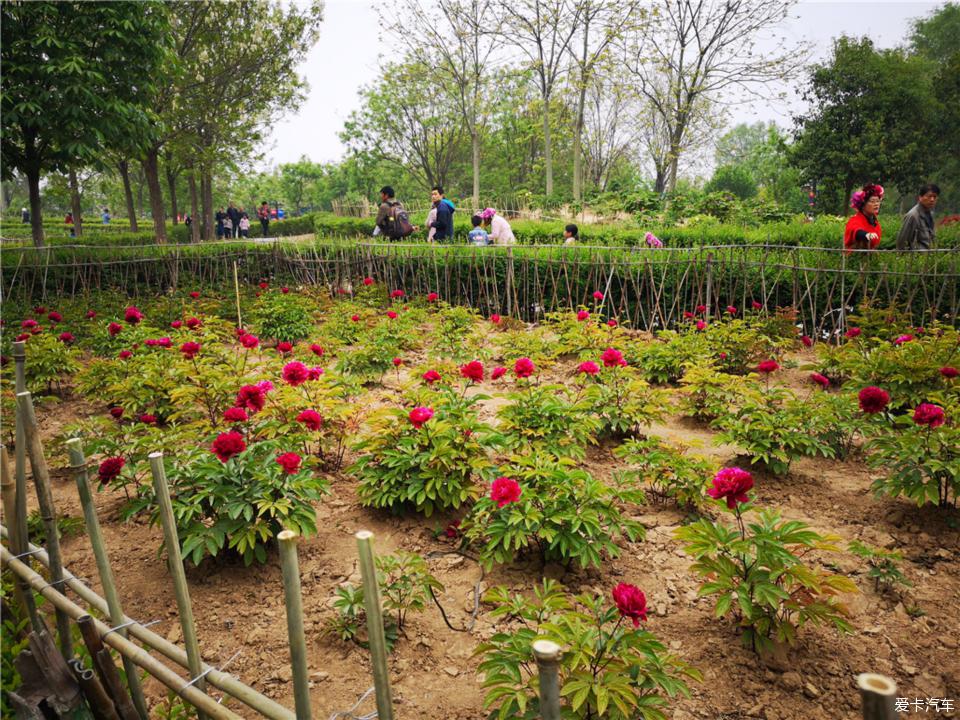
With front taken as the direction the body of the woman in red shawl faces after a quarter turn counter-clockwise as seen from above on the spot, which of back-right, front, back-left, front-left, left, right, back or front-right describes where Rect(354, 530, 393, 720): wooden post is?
back-right

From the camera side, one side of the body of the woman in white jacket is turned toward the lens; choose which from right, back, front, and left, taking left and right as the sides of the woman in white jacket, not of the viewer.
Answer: left

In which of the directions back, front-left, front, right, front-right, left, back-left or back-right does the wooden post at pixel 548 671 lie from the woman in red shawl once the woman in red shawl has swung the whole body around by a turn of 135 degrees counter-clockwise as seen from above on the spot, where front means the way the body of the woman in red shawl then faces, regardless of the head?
back

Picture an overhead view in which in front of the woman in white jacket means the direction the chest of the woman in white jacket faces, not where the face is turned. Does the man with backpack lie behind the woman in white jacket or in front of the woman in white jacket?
in front

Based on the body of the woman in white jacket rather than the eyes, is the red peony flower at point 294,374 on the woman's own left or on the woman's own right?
on the woman's own left

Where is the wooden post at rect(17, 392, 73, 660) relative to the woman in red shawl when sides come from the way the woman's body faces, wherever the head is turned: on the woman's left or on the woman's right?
on the woman's right
